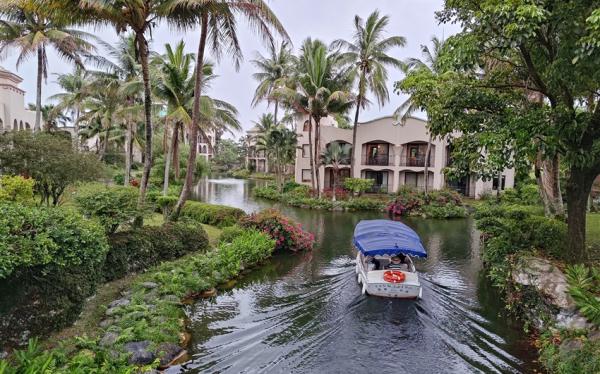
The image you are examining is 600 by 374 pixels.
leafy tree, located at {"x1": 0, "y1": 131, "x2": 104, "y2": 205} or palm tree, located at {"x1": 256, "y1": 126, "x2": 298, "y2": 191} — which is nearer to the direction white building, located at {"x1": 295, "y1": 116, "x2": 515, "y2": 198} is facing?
the leafy tree

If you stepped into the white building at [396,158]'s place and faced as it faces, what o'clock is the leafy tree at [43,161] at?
The leafy tree is roughly at 1 o'clock from the white building.

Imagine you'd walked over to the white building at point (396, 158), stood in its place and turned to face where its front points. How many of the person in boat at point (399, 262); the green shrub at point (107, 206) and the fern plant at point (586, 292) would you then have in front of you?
3

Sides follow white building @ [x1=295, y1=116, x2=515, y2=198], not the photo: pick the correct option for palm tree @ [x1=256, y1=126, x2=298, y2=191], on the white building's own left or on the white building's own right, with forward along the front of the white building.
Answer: on the white building's own right

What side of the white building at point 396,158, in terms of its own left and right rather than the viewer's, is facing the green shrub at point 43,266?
front

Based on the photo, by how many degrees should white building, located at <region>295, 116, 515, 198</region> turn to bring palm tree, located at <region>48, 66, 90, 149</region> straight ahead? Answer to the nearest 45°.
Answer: approximately 90° to its right

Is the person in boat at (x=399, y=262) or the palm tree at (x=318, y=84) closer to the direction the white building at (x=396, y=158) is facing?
the person in boat

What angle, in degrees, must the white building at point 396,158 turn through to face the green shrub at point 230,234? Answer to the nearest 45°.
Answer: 0° — it already faces it

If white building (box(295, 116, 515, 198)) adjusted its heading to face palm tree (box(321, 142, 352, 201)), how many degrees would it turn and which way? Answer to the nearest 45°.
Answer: approximately 45° to its right

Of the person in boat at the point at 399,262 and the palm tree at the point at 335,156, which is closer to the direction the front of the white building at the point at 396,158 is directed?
the person in boat

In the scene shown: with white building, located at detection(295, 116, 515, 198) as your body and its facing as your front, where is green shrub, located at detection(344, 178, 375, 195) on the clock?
The green shrub is roughly at 1 o'clock from the white building.

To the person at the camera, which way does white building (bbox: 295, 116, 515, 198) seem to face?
facing the viewer

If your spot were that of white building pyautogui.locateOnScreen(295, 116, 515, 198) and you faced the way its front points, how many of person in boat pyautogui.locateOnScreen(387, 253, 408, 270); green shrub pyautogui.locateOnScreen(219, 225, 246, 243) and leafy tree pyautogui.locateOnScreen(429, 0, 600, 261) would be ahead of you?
3

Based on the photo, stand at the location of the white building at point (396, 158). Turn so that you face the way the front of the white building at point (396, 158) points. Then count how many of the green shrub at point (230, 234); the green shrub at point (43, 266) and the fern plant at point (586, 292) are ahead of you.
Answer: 3

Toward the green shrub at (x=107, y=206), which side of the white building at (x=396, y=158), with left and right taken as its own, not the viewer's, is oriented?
front
